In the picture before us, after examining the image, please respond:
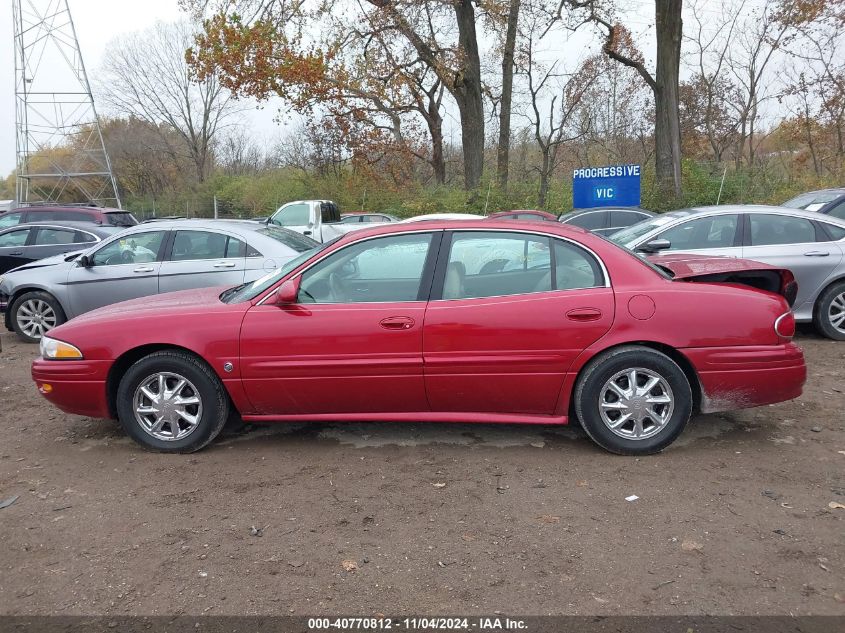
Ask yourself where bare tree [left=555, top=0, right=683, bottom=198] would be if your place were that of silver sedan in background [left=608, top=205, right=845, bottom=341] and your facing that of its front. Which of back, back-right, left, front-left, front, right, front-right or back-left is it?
right

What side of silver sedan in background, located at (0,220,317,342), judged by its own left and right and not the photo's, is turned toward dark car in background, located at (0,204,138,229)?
right

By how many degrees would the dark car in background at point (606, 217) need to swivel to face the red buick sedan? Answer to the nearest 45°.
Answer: approximately 90° to its left

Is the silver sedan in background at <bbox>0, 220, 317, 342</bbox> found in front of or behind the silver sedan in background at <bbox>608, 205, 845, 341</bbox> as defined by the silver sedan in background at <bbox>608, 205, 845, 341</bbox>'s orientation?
in front

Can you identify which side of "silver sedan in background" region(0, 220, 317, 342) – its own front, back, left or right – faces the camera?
left

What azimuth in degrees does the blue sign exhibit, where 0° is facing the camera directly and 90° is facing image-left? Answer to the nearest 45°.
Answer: approximately 0°

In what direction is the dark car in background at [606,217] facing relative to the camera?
to the viewer's left

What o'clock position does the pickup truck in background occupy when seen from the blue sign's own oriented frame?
The pickup truck in background is roughly at 2 o'clock from the blue sign.

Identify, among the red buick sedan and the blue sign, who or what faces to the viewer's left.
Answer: the red buick sedan

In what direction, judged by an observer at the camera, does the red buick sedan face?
facing to the left of the viewer

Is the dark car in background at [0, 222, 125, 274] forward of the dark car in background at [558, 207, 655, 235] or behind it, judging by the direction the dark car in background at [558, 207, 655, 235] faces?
forward

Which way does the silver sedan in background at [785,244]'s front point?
to the viewer's left
